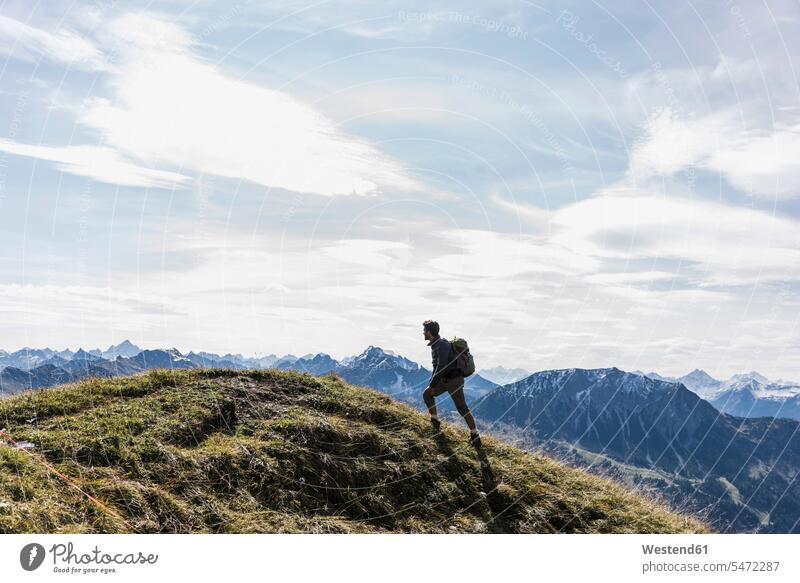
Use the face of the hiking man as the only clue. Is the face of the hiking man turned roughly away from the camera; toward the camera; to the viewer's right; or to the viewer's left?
to the viewer's left

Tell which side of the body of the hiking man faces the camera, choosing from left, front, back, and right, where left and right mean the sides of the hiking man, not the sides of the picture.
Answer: left
